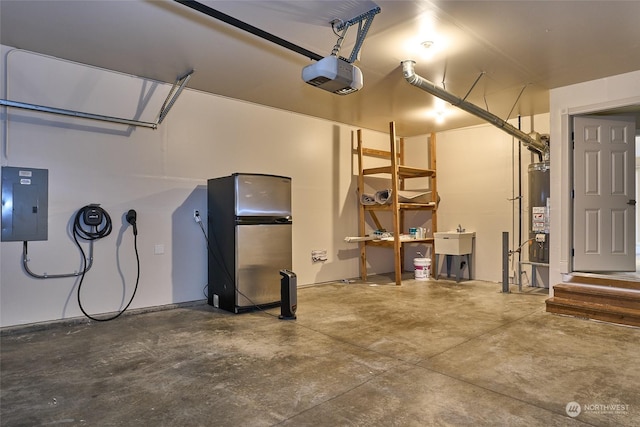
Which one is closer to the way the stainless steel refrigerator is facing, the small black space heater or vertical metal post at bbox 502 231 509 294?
the small black space heater

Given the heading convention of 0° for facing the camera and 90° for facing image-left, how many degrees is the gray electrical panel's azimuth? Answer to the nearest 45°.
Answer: approximately 0°

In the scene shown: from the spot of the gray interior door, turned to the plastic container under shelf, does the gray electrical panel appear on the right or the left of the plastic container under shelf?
left

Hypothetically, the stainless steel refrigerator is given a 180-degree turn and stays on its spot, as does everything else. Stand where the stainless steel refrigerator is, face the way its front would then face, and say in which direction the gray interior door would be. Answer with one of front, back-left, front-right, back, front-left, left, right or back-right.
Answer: back-right

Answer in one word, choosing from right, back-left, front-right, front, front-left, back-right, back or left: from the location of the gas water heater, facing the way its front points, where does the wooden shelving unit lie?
right

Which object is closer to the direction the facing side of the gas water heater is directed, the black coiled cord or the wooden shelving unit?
the black coiled cord

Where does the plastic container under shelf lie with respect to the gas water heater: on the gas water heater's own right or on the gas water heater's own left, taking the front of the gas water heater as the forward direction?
on the gas water heater's own right

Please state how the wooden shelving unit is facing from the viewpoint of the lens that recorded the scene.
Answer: facing the viewer and to the right of the viewer

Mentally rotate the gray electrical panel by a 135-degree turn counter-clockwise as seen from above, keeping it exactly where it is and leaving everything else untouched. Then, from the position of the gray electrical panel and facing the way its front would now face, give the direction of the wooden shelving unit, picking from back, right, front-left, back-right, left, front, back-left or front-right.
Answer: front-right

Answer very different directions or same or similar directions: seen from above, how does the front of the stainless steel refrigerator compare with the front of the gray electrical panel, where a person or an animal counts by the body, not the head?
same or similar directions

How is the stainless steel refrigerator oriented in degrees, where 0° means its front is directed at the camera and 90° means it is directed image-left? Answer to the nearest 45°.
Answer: approximately 315°

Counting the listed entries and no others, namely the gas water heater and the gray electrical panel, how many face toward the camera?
2

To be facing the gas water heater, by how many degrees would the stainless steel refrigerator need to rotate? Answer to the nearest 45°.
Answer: approximately 45° to its left

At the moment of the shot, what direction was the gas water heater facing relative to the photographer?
facing the viewer

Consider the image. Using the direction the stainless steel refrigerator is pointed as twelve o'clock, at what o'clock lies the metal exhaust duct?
The metal exhaust duct is roughly at 11 o'clock from the stainless steel refrigerator.
